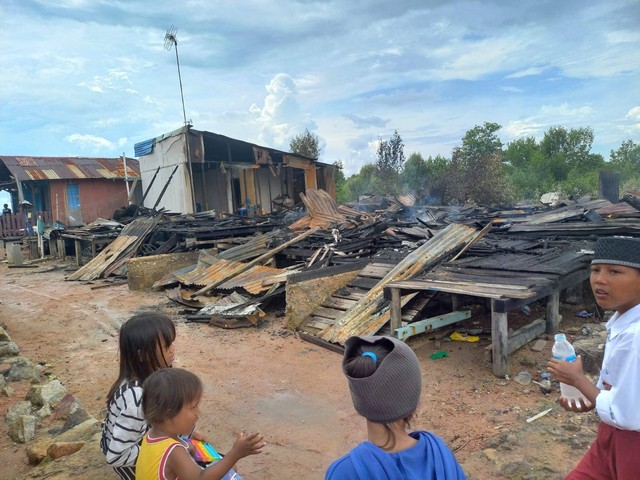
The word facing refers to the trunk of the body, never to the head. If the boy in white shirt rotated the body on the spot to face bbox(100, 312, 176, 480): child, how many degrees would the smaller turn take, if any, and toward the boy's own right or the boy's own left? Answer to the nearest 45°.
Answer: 0° — they already face them

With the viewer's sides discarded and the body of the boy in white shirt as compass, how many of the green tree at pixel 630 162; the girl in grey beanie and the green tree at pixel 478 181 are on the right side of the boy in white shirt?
2

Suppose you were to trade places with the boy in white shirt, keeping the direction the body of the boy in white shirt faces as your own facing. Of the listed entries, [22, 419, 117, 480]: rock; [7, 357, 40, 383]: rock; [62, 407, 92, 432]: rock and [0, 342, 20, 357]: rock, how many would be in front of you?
4

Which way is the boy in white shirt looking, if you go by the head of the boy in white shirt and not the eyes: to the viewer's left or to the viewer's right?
to the viewer's left

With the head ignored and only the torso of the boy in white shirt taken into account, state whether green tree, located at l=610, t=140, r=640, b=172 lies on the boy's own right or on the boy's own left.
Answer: on the boy's own right

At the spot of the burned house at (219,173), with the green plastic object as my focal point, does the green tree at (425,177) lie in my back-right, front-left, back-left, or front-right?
back-left

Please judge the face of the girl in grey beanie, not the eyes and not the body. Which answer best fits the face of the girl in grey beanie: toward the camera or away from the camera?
away from the camera

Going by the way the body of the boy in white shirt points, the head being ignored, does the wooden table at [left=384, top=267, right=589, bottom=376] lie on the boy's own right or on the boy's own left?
on the boy's own right

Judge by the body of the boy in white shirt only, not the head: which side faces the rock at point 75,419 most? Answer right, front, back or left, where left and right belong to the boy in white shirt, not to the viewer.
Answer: front

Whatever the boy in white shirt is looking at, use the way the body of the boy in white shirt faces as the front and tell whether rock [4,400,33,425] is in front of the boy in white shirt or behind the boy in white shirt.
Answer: in front

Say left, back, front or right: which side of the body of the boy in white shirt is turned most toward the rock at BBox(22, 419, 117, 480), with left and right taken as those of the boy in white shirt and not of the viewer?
front

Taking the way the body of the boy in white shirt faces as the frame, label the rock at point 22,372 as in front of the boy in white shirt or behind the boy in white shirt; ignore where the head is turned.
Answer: in front

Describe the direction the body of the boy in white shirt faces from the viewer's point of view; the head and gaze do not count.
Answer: to the viewer's left

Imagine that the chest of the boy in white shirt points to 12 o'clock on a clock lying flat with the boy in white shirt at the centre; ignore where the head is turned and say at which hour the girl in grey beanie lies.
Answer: The girl in grey beanie is roughly at 10 o'clock from the boy in white shirt.
